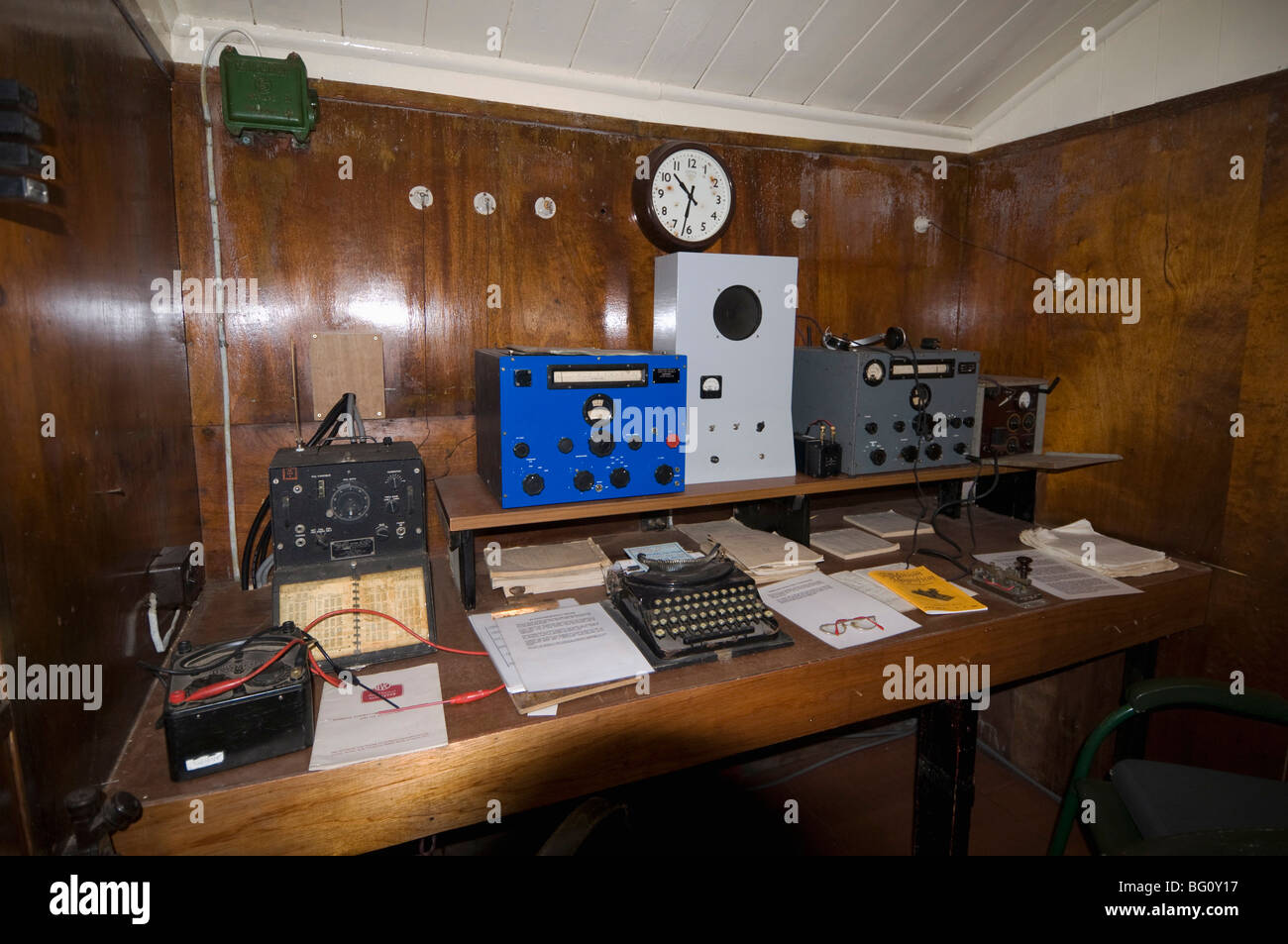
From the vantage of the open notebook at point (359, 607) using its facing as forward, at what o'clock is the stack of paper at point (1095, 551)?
The stack of paper is roughly at 9 o'clock from the open notebook.

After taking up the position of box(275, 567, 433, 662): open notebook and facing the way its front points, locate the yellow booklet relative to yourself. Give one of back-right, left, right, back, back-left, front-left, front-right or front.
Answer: left

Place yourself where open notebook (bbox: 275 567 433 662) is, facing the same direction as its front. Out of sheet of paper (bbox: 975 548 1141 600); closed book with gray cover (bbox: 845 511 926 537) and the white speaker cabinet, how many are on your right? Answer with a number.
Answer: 0

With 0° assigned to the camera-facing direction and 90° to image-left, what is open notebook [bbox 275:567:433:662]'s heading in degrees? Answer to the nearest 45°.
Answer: approximately 0°

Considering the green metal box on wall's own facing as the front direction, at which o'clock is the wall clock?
The wall clock is roughly at 9 o'clock from the green metal box on wall.

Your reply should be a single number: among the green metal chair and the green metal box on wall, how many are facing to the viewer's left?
1

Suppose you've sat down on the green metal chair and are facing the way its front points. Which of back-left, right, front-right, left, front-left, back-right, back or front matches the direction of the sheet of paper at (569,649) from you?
front-left

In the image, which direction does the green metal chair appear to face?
to the viewer's left

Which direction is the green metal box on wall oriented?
toward the camera

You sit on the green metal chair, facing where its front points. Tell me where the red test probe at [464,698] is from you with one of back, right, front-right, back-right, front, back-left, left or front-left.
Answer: front-left

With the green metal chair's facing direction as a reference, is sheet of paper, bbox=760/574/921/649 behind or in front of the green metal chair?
in front

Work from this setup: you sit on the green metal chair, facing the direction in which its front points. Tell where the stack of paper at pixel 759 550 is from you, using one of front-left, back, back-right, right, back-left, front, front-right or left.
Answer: front

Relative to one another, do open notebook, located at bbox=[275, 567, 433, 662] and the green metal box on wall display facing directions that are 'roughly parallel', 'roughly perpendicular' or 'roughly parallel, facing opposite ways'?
roughly parallel
